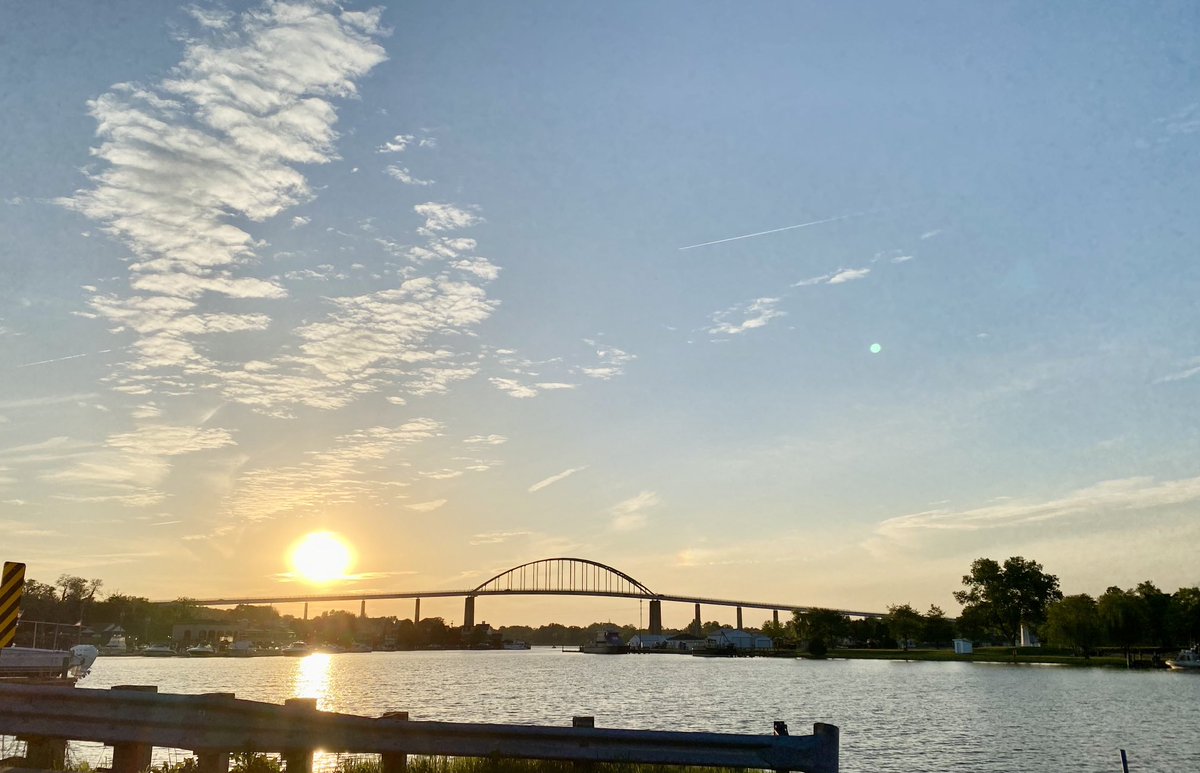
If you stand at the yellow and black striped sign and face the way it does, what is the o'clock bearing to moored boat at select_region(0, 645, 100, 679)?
The moored boat is roughly at 6 o'clock from the yellow and black striped sign.

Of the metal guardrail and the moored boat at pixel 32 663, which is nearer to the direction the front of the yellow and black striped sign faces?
the metal guardrail

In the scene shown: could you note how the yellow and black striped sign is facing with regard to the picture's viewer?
facing the viewer
